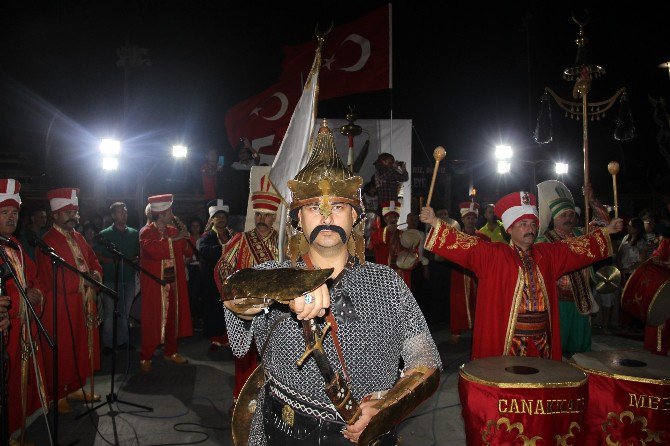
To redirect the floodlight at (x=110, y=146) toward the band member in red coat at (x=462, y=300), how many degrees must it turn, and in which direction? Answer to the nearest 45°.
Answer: approximately 45° to its left

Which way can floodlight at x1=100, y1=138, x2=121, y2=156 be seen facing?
toward the camera

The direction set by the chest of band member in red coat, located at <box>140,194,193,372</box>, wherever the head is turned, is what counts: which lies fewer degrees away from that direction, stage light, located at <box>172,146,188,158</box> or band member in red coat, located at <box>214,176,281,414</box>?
the band member in red coat

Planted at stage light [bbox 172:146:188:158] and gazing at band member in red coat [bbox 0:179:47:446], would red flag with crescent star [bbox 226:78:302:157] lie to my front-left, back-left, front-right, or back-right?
front-left

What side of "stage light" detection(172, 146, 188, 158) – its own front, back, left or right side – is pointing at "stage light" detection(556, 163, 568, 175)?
left

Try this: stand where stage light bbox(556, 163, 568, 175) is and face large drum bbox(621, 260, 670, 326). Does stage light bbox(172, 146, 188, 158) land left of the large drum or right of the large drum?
right

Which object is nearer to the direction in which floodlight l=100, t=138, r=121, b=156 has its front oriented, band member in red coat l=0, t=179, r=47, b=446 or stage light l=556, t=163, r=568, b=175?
the band member in red coat

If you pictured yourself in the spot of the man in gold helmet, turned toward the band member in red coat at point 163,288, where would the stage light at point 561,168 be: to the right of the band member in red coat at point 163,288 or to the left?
right

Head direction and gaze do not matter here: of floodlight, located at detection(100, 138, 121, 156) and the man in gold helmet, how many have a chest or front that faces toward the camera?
2

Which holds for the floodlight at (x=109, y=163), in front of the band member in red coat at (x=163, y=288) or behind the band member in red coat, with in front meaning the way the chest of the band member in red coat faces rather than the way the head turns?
behind

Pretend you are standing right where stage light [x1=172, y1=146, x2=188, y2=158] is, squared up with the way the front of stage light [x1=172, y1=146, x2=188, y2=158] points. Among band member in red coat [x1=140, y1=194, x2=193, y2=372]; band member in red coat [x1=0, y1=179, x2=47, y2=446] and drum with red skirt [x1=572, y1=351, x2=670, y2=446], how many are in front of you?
3
